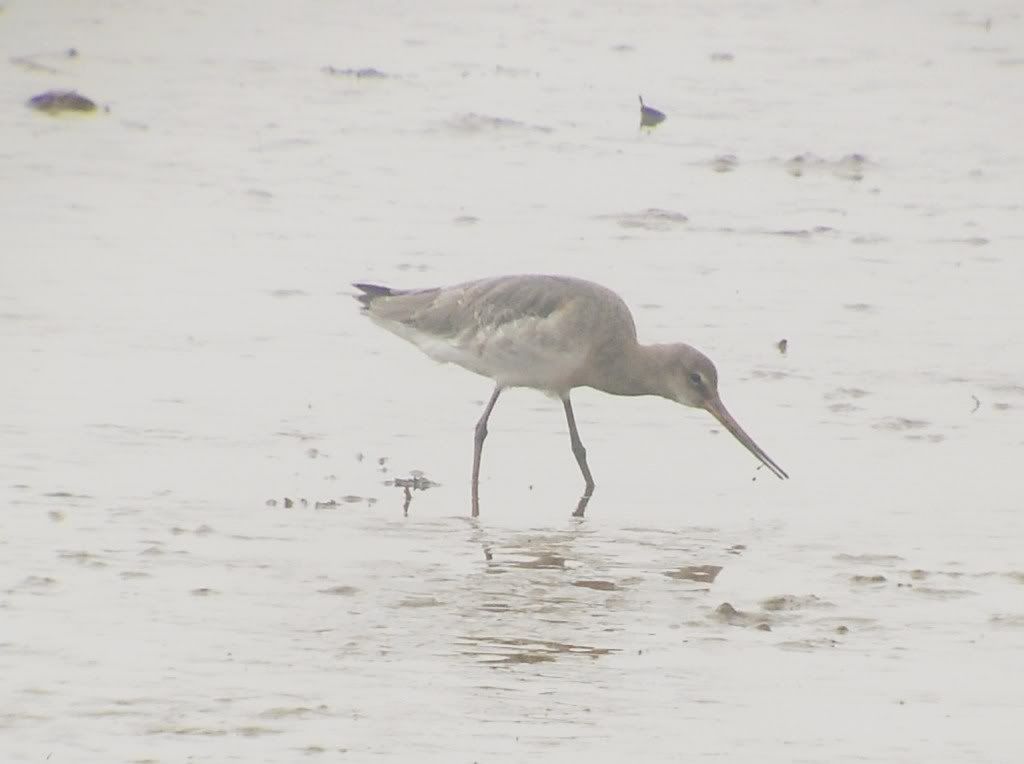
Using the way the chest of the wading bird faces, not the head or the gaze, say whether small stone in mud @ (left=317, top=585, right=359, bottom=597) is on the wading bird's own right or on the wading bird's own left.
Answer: on the wading bird's own right

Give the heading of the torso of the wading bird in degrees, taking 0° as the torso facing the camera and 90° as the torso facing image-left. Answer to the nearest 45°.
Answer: approximately 270°

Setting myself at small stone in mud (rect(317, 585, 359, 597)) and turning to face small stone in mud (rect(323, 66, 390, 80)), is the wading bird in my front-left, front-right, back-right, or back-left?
front-right

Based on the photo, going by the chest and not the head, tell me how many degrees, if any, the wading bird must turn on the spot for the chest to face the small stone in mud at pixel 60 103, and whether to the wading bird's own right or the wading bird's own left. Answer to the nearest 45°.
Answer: approximately 135° to the wading bird's own left

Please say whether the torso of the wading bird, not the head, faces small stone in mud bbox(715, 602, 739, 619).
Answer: no

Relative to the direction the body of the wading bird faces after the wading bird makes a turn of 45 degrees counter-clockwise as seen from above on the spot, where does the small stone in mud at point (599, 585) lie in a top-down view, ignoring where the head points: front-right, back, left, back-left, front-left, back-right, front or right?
back-right

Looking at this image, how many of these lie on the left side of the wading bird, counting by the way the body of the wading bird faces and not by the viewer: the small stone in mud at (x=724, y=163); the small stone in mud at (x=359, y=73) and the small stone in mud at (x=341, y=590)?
2

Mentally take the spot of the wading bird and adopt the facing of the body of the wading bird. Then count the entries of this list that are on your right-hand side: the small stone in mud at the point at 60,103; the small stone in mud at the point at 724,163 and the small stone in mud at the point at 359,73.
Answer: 0

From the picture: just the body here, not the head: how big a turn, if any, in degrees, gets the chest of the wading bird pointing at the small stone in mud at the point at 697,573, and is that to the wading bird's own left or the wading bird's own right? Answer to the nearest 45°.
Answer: approximately 90° to the wading bird's own right

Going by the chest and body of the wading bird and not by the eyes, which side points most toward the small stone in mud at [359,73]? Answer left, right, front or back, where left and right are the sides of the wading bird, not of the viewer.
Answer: left

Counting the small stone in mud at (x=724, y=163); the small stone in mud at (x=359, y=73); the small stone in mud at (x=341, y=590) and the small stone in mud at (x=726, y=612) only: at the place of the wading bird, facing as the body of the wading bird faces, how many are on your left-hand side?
2
